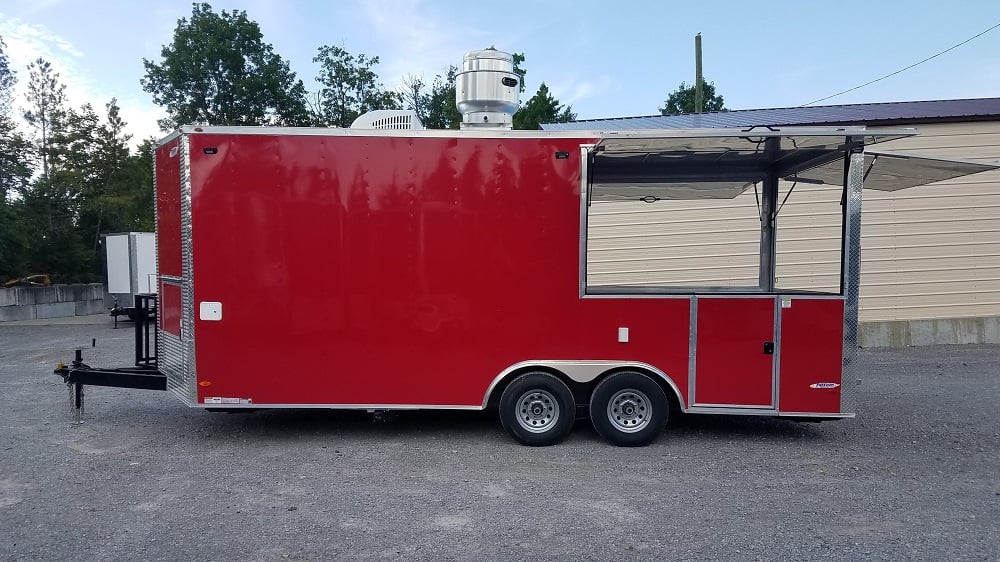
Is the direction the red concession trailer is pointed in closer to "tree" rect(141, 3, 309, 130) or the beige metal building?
the tree

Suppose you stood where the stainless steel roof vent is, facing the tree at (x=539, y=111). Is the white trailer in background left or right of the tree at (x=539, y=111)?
left

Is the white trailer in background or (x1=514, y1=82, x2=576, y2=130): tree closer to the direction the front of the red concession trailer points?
the white trailer in background

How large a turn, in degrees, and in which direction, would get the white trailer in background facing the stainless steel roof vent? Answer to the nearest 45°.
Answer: approximately 45° to its left

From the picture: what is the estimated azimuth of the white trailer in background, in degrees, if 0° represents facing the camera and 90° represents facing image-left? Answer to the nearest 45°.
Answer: approximately 45°

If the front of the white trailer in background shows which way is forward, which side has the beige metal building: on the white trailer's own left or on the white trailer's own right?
on the white trailer's own left

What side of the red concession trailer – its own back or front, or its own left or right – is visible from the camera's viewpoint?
left

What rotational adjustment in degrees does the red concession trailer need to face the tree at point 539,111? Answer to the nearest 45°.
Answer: approximately 90° to its right

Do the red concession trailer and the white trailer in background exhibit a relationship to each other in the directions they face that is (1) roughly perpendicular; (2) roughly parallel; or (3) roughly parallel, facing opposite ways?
roughly perpendicular

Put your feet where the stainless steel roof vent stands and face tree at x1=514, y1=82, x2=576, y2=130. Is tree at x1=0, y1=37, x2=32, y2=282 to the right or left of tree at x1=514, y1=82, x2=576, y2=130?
left
